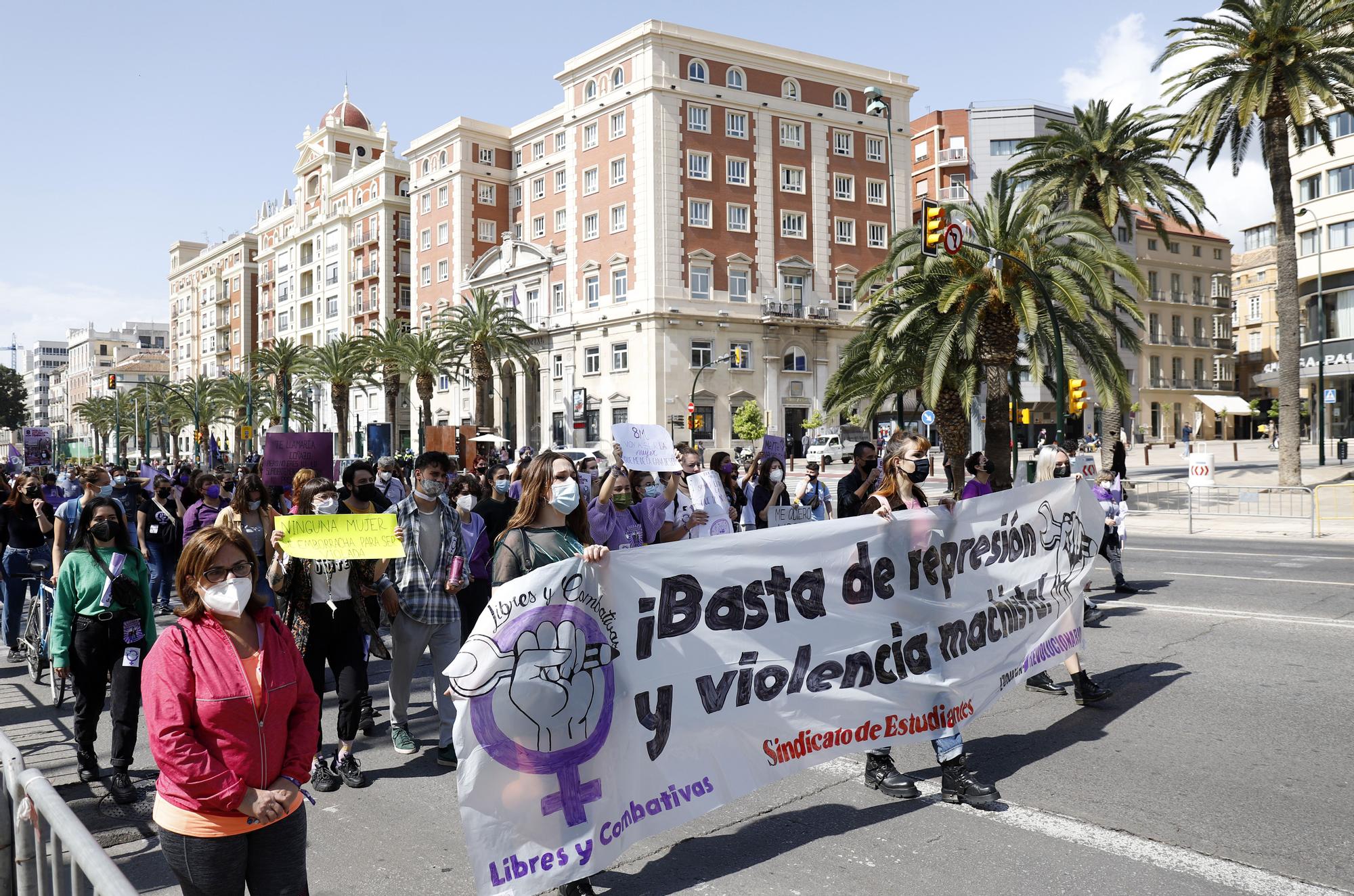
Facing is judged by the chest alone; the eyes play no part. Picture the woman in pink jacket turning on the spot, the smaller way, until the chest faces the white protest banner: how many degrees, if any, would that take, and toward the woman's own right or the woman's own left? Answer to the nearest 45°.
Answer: approximately 90° to the woman's own left

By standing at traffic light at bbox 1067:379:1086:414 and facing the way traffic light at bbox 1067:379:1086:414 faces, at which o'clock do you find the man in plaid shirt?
The man in plaid shirt is roughly at 2 o'clock from the traffic light.

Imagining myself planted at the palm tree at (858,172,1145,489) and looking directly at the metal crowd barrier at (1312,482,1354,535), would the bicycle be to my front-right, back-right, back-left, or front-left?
front-right

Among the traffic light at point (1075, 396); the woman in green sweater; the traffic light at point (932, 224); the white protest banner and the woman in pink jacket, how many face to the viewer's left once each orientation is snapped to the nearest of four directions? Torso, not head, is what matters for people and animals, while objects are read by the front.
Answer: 0

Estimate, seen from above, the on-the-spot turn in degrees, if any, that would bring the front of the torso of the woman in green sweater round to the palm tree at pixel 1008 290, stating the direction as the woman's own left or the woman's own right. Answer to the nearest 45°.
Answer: approximately 135° to the woman's own left

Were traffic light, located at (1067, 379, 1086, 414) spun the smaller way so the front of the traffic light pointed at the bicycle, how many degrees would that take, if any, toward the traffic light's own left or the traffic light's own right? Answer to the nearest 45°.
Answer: approximately 90° to the traffic light's own right

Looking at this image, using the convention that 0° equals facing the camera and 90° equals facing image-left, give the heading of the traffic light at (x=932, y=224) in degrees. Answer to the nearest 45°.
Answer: approximately 315°

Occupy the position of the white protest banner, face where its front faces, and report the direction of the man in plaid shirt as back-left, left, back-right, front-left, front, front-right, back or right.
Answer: back

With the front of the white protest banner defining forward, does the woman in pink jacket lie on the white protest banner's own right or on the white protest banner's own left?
on the white protest banner's own right

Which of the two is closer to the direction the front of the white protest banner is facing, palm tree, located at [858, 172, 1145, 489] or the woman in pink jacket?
the woman in pink jacket

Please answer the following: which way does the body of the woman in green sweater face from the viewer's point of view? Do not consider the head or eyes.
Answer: toward the camera

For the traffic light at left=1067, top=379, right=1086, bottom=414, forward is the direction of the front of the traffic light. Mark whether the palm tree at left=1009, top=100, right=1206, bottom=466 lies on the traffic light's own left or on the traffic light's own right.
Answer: on the traffic light's own left

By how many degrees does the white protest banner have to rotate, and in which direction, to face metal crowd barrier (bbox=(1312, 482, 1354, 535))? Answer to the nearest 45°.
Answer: approximately 90° to its left

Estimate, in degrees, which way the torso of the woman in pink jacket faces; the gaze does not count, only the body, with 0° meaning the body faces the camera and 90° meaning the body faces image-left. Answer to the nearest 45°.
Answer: approximately 315°
